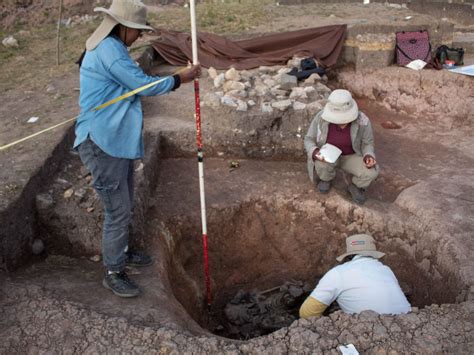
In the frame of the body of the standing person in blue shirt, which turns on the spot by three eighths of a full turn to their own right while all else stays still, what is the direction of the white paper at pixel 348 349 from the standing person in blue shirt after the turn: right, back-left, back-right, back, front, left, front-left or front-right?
left

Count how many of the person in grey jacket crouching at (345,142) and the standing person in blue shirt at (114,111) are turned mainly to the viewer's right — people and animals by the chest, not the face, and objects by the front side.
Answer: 1

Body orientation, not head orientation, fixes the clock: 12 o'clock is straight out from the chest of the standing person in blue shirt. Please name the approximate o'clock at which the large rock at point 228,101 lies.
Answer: The large rock is roughly at 10 o'clock from the standing person in blue shirt.

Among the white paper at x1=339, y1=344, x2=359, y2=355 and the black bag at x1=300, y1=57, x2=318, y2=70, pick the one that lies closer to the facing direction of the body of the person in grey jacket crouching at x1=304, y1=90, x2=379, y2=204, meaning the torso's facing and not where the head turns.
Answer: the white paper

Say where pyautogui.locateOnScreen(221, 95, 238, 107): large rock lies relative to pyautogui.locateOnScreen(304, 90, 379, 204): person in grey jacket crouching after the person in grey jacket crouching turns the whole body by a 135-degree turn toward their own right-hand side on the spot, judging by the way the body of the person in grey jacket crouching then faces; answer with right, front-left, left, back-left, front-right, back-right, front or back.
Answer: front

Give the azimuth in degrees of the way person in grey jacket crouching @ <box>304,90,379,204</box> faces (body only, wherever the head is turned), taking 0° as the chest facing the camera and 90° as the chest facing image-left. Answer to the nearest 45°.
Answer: approximately 0°

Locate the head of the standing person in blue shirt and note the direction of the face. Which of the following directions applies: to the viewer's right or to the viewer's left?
to the viewer's right

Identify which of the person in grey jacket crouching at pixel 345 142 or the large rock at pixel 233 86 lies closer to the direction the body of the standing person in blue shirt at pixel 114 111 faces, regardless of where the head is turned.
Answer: the person in grey jacket crouching

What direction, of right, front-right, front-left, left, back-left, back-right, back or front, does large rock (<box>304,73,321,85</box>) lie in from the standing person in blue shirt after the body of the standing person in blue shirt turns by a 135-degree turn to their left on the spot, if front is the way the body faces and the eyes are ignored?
right

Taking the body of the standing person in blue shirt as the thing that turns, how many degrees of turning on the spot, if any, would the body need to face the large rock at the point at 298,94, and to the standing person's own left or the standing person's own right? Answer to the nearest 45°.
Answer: approximately 45° to the standing person's own left

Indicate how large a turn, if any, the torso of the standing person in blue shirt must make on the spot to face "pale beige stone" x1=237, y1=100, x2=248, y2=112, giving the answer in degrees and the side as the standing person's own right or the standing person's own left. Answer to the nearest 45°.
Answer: approximately 45° to the standing person's own left

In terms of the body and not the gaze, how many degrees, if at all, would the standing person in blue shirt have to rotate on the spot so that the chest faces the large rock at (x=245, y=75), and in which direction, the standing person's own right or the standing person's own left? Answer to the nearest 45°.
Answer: approximately 45° to the standing person's own left

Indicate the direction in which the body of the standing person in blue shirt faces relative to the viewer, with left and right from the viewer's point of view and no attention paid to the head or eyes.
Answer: facing to the right of the viewer

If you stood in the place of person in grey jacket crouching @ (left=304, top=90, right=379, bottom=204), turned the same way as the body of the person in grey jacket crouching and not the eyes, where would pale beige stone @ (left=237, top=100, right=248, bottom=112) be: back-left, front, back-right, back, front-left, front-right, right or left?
back-right
